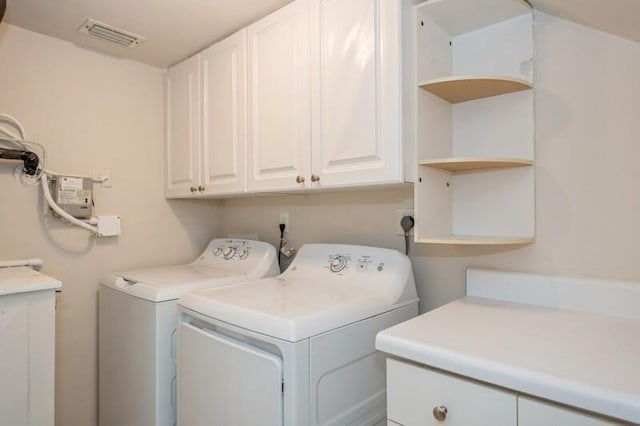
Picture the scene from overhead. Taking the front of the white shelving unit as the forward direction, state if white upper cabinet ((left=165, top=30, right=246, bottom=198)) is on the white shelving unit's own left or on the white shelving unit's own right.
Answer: on the white shelving unit's own right

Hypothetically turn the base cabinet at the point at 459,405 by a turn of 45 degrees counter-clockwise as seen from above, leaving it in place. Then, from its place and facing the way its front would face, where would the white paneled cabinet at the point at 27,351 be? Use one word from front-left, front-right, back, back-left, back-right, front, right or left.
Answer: right

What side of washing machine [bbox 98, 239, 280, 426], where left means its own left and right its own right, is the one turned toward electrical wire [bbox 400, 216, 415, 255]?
left

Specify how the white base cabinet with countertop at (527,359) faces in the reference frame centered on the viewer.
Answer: facing the viewer and to the left of the viewer

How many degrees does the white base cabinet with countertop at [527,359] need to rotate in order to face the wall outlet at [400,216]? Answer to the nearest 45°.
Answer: approximately 90° to its right

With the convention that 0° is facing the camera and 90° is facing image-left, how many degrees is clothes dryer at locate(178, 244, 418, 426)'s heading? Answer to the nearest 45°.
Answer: approximately 45°

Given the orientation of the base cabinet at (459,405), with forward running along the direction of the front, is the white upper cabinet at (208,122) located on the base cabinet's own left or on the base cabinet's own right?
on the base cabinet's own right

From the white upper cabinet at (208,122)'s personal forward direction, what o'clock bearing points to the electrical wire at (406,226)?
The electrical wire is roughly at 9 o'clock from the white upper cabinet.

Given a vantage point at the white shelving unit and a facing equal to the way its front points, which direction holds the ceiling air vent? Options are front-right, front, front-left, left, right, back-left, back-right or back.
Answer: right

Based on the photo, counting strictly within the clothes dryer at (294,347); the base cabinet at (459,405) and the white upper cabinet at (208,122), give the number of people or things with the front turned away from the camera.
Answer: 0

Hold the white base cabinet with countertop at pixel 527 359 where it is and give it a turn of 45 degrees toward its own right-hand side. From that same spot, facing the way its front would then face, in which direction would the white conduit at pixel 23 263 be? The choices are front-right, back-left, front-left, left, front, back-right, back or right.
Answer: front

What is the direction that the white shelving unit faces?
toward the camera

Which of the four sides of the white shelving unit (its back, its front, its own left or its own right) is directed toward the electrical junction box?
right
